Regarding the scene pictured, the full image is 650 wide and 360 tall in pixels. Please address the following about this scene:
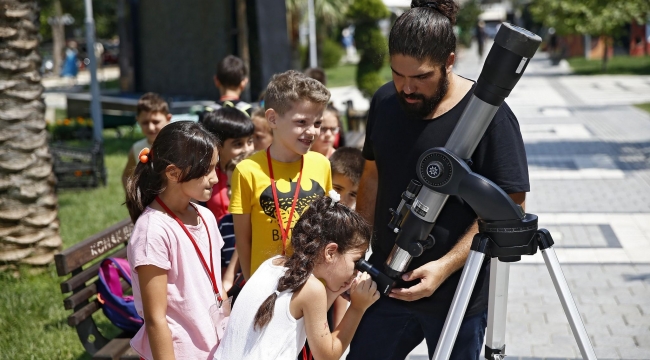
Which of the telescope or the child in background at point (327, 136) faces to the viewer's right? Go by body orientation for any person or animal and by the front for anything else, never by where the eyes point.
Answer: the telescope

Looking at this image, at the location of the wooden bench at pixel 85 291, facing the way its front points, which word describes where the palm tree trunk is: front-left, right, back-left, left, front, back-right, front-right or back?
back-left

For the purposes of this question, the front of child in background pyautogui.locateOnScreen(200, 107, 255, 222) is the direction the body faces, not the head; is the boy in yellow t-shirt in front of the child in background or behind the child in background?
in front

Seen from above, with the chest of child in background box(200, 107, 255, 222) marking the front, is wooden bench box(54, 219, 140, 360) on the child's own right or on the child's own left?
on the child's own right

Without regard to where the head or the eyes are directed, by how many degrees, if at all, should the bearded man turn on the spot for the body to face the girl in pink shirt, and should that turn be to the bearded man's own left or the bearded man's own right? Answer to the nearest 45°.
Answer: approximately 45° to the bearded man's own right

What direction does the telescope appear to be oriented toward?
to the viewer's right

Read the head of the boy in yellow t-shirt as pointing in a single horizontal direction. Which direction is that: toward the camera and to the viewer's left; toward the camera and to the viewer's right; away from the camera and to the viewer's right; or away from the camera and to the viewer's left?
toward the camera and to the viewer's right

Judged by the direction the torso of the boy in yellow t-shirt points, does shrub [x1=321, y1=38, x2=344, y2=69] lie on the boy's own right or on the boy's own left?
on the boy's own left

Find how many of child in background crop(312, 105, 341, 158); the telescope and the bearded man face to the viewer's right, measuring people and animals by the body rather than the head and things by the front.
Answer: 1

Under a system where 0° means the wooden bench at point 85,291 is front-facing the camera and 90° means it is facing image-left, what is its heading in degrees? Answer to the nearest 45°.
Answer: approximately 315°

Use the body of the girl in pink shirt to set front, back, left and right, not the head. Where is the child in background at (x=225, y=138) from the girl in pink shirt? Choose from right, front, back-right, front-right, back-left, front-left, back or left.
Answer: back-left

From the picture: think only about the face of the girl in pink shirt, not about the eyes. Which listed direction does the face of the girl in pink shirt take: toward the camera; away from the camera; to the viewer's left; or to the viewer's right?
to the viewer's right

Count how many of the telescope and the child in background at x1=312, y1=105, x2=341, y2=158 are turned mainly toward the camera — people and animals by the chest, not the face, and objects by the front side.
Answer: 1
